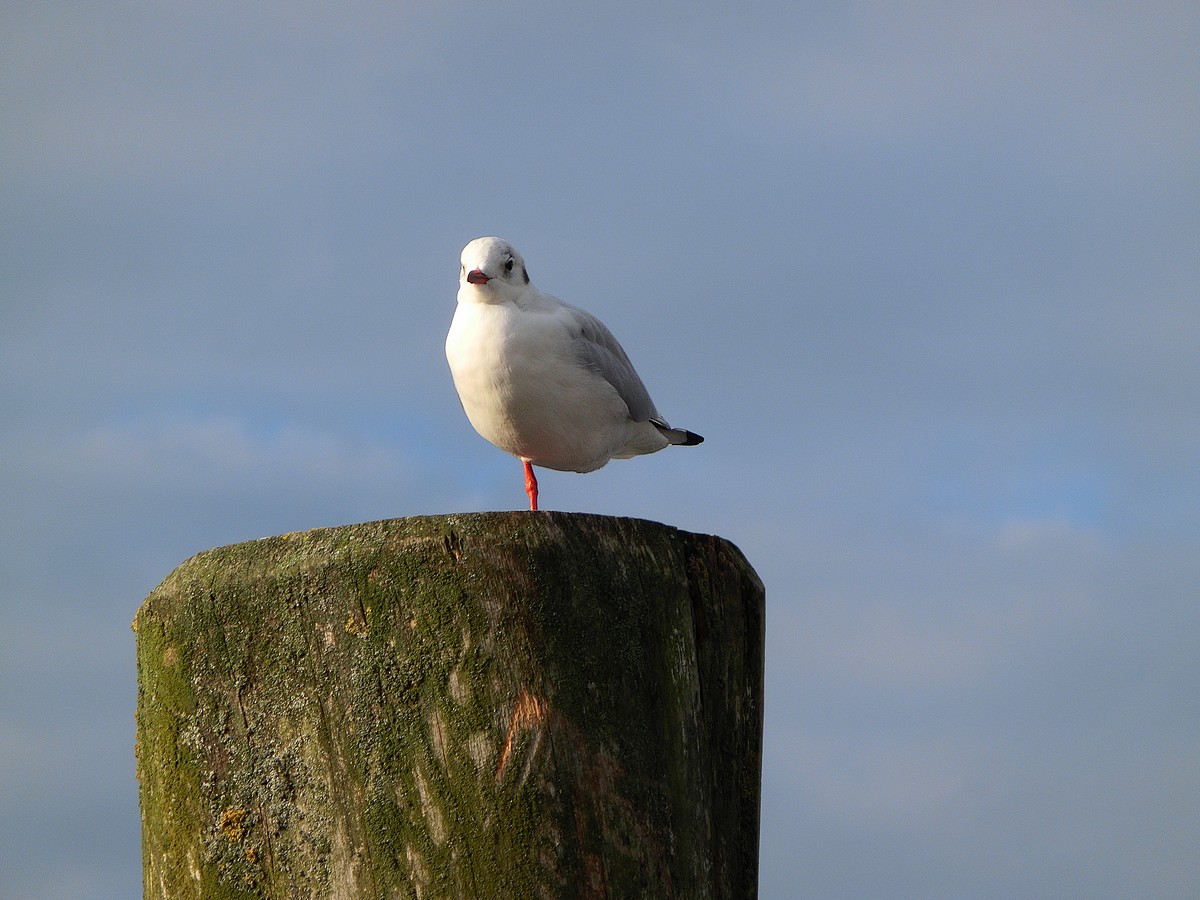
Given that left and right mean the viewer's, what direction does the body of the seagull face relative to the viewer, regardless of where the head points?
facing the viewer and to the left of the viewer
